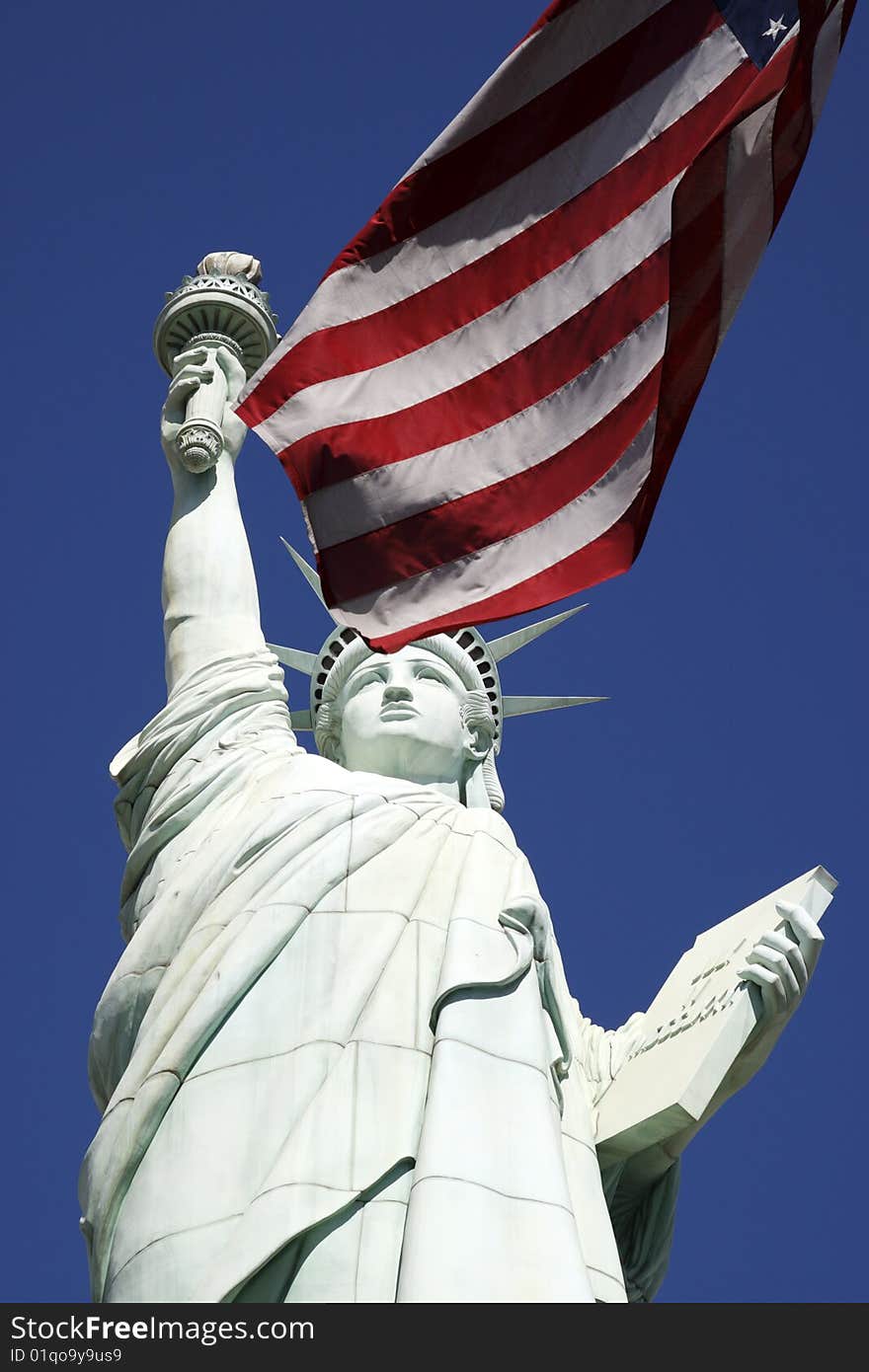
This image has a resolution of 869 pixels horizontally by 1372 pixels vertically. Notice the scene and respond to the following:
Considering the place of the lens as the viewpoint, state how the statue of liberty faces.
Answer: facing the viewer
